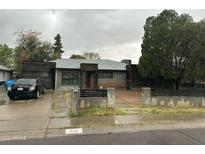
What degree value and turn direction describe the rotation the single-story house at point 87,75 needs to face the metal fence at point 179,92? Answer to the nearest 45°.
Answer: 0° — it already faces it

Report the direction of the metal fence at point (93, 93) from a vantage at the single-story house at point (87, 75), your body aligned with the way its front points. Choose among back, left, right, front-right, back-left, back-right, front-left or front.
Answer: front

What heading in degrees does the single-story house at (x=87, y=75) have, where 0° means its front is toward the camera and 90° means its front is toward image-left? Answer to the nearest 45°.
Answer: approximately 0°

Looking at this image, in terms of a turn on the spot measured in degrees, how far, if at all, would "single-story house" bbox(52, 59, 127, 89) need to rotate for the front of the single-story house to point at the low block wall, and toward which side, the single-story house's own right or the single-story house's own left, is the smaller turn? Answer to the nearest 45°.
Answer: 0° — it already faces it

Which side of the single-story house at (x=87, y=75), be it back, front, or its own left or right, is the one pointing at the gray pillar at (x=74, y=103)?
front

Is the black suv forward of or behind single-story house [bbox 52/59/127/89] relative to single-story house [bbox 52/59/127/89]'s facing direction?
forward
